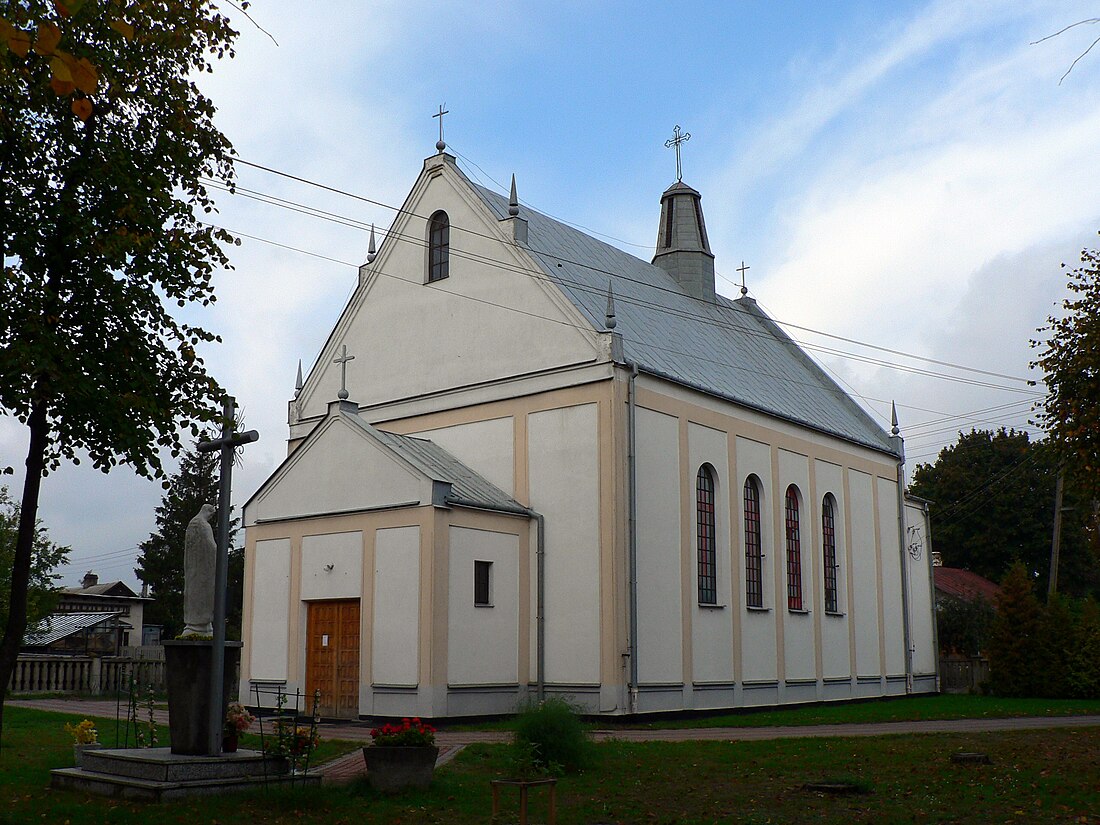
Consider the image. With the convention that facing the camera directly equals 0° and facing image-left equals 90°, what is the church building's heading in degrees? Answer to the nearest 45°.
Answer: approximately 45°

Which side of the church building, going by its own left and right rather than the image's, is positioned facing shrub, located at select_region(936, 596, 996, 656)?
back

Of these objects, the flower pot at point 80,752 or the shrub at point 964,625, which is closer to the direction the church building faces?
the flower pot

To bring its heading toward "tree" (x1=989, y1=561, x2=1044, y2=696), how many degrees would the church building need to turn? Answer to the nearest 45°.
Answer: approximately 180°

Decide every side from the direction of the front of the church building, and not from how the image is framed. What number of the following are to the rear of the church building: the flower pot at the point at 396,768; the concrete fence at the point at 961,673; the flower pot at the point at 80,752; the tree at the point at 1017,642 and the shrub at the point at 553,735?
2

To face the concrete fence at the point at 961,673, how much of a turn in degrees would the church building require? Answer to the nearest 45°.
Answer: approximately 180°

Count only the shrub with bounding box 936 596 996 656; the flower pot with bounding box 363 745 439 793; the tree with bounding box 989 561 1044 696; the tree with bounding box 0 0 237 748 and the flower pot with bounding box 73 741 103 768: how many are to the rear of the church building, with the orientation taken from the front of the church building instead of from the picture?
2

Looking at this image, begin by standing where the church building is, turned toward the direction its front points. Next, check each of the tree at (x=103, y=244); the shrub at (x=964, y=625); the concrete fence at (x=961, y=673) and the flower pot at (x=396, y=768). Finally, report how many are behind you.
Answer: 2

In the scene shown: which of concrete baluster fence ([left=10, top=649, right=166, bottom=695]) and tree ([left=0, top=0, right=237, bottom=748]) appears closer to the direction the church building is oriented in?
the tree

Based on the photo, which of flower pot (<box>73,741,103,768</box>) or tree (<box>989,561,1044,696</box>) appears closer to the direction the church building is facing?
the flower pot

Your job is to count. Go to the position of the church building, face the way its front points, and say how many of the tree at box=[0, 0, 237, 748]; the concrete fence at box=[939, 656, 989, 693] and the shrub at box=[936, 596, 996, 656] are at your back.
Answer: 2

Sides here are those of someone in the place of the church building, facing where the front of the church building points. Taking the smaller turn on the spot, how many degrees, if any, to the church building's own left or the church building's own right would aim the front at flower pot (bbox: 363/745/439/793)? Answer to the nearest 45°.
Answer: approximately 45° to the church building's own left

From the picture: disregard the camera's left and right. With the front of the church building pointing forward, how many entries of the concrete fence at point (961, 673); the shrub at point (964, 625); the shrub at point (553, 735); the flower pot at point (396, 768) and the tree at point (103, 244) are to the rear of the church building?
2

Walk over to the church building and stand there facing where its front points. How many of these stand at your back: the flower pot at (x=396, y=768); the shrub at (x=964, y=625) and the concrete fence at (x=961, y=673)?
2
